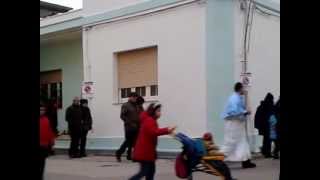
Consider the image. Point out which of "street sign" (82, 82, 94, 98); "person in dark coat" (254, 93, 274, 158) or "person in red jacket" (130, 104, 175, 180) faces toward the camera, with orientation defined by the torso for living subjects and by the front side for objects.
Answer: the street sign

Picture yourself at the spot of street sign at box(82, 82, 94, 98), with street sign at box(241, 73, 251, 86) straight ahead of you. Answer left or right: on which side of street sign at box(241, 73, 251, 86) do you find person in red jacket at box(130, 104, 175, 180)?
right

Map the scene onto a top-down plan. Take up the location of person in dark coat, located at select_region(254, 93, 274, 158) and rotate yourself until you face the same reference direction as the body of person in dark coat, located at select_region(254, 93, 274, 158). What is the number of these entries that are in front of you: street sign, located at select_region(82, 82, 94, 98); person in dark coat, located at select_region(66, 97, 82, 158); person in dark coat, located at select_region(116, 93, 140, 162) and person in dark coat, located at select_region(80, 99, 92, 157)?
0

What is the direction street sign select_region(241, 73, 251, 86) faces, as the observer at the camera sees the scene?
facing the viewer

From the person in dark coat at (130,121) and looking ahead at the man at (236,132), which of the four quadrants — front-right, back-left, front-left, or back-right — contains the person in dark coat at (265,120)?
front-left

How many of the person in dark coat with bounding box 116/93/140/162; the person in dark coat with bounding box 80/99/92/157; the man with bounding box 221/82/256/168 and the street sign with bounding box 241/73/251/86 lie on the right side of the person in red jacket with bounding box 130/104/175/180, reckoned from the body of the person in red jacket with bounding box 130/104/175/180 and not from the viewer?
0

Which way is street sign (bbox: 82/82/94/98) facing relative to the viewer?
toward the camera

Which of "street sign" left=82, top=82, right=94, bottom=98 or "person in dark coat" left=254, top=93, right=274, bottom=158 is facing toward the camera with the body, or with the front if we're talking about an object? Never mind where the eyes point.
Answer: the street sign

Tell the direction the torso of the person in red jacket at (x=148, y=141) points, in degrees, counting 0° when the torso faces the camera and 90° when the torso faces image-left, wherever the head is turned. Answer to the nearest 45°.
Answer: approximately 270°
